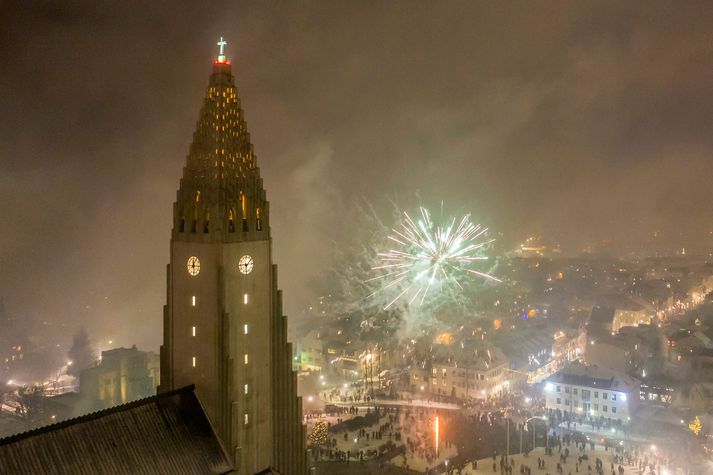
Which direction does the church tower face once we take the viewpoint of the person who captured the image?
facing away from the viewer and to the right of the viewer
